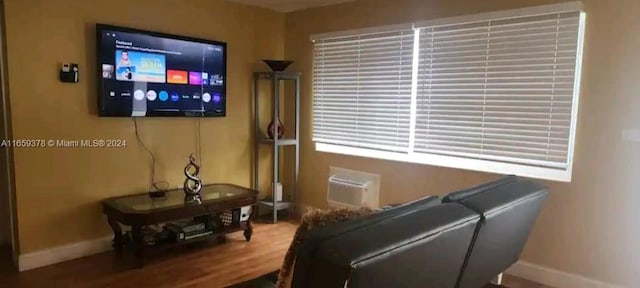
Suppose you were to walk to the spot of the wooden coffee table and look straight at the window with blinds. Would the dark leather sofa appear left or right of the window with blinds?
right

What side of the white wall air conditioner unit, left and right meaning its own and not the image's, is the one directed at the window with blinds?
left

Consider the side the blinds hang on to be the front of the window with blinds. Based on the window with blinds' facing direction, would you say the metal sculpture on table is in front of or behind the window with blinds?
in front

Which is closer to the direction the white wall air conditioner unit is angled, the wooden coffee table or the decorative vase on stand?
the wooden coffee table

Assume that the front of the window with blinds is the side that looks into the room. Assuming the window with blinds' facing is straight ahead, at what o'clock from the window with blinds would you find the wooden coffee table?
The wooden coffee table is roughly at 1 o'clock from the window with blinds.

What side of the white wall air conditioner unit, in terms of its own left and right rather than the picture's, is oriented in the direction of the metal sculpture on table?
front

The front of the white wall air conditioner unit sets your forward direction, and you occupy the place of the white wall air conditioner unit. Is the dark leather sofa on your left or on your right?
on your left

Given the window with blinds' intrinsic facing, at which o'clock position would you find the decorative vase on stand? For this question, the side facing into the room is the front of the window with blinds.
The decorative vase on stand is roughly at 2 o'clock from the window with blinds.

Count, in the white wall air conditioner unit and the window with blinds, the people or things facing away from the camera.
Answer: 0

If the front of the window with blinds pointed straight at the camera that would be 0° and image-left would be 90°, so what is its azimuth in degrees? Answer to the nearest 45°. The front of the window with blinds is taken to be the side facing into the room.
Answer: approximately 45°

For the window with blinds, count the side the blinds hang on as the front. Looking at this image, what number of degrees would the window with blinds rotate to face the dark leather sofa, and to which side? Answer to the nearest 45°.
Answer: approximately 45° to its left

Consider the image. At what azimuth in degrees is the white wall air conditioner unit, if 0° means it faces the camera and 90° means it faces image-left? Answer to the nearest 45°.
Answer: approximately 45°

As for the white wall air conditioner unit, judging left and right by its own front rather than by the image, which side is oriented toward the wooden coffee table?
front
